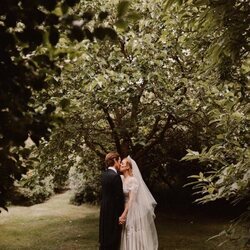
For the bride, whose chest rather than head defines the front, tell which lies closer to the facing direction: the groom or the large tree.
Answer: the groom

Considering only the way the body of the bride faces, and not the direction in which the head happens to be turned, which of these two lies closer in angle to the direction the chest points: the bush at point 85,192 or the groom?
the groom

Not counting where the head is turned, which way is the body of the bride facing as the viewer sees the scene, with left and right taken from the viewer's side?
facing to the left of the viewer

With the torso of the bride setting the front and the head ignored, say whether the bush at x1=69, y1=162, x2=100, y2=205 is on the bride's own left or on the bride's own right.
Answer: on the bride's own right
